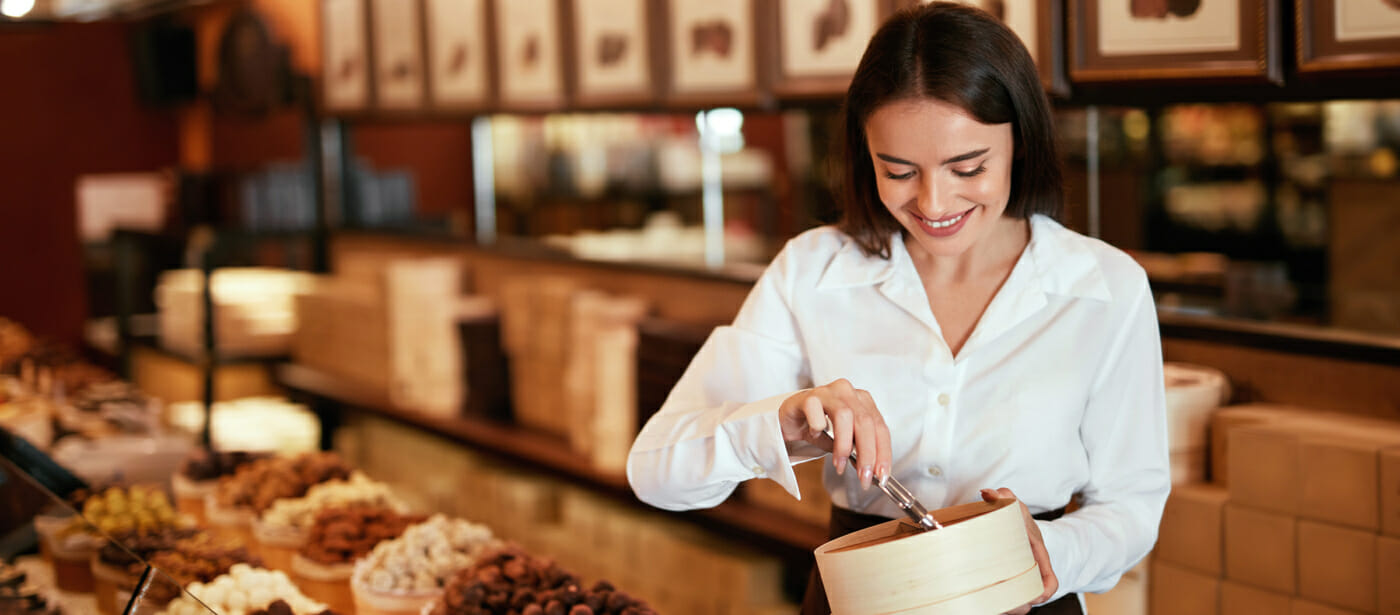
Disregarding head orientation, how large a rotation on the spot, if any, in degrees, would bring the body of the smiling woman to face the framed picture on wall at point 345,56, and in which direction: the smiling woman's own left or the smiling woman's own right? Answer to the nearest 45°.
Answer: approximately 135° to the smiling woman's own right

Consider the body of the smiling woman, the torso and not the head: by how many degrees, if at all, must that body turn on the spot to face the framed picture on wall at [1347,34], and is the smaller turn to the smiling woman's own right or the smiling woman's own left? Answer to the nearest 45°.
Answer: approximately 135° to the smiling woman's own left

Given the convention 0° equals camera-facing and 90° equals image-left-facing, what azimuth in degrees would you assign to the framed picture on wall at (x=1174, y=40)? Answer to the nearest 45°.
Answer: approximately 0°

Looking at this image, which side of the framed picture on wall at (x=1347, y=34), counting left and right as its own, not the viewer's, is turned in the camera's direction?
front

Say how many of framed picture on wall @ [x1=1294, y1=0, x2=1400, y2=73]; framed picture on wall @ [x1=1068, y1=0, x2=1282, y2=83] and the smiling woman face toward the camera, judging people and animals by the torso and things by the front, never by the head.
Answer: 3

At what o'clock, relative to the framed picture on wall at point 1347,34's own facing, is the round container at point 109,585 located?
The round container is roughly at 2 o'clock from the framed picture on wall.

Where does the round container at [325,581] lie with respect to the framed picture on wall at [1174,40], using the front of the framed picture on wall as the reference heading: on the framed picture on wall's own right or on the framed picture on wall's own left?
on the framed picture on wall's own right

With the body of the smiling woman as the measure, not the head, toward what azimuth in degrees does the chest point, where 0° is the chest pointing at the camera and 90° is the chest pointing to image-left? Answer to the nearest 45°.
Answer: approximately 0°

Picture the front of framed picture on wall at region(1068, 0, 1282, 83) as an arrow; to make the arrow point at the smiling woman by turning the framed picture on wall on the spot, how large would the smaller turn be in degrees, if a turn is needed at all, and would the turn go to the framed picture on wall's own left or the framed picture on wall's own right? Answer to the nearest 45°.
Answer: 0° — it already faces them
